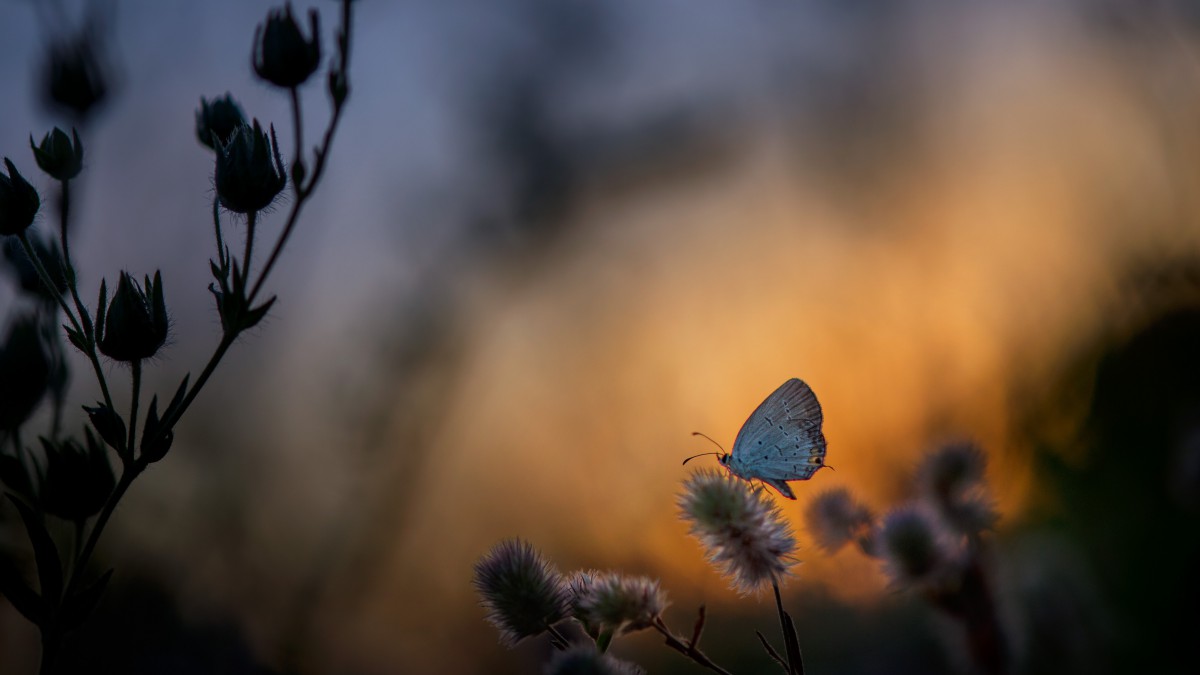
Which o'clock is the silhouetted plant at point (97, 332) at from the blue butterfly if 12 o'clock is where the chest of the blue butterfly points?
The silhouetted plant is roughly at 11 o'clock from the blue butterfly.

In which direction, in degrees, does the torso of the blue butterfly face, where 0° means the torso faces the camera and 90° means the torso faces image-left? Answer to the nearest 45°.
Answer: approximately 90°
